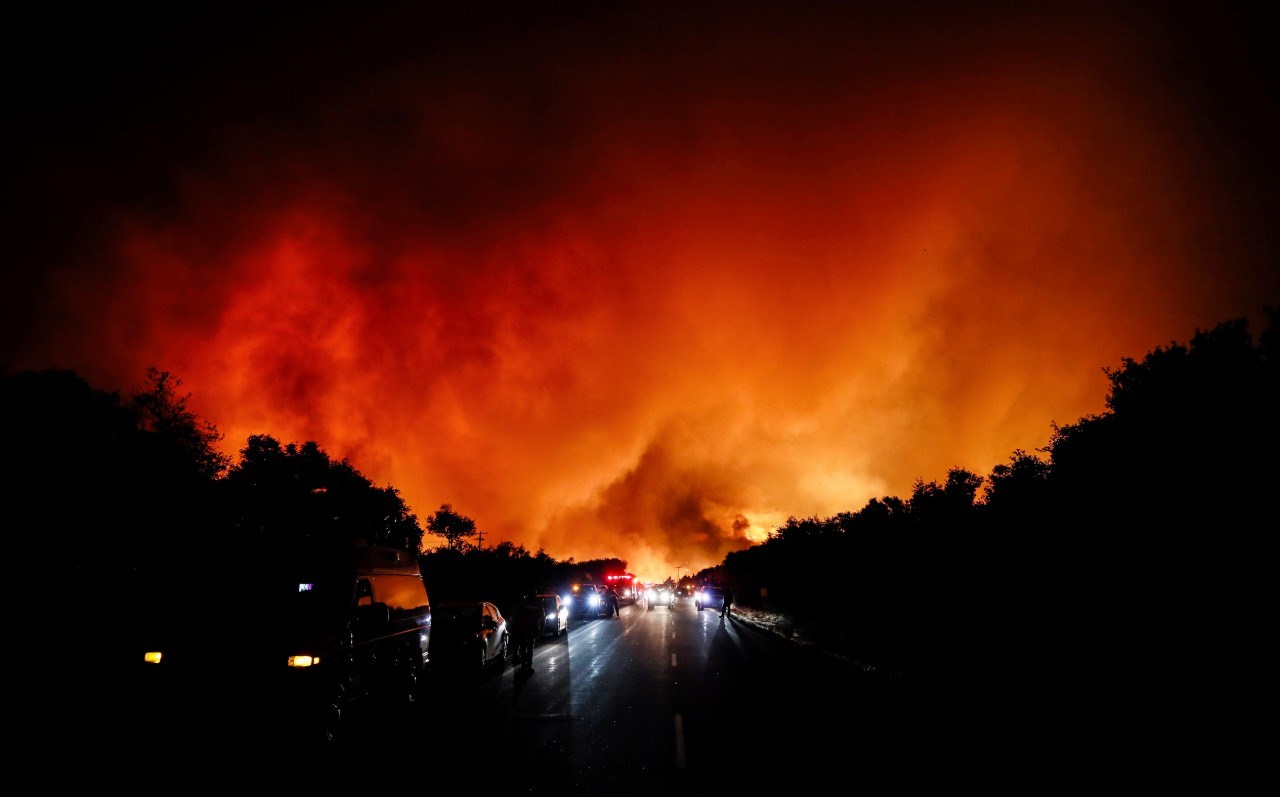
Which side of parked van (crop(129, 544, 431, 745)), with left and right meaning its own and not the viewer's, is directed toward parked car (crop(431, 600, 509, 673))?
back

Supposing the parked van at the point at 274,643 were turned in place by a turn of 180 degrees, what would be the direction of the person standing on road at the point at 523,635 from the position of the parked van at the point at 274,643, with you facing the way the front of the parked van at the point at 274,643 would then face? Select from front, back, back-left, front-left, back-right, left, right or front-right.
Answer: front

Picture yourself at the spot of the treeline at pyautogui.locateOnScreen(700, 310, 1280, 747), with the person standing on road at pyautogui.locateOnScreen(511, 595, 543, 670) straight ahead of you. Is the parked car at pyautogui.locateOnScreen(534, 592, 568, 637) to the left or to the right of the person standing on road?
right

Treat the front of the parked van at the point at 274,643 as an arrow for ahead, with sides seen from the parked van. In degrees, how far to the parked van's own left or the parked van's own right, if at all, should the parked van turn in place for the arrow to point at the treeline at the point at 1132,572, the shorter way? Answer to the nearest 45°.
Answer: approximately 135° to the parked van's own left

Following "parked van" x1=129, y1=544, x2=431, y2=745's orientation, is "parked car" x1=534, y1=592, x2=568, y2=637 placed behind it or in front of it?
behind

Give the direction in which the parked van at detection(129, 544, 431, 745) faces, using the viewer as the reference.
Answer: facing the viewer and to the left of the viewer

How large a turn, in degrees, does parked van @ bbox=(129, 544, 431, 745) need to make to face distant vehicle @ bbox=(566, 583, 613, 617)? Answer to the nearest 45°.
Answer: approximately 180°
